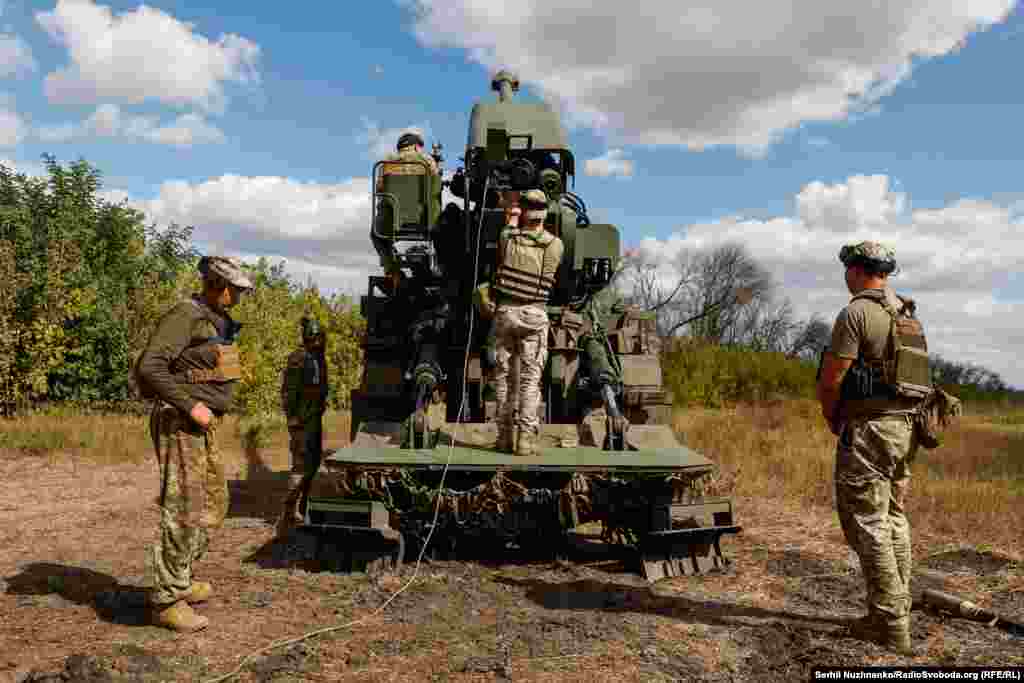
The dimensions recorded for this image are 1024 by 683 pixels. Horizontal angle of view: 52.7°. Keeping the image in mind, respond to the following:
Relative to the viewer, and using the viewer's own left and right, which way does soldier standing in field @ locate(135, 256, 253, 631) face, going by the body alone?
facing to the right of the viewer

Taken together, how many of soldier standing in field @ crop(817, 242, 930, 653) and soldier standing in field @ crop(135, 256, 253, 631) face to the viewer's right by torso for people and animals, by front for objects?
1

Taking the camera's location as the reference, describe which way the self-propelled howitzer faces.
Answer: facing away from the viewer

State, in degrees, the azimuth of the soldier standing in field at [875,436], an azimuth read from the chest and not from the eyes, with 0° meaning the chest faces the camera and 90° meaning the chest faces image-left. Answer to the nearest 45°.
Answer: approximately 135°

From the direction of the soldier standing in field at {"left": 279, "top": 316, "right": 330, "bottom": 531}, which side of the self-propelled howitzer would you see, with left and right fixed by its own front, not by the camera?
left

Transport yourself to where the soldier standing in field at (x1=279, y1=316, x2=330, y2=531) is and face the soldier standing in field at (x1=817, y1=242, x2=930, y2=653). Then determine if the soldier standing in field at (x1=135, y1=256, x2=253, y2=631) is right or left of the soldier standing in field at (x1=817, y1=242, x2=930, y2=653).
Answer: right

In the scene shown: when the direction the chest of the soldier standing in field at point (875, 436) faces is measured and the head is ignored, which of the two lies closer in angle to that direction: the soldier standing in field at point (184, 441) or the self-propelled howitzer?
the self-propelled howitzer
